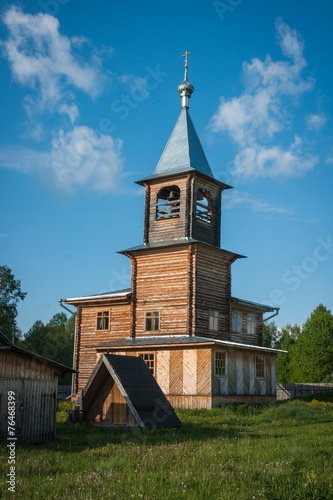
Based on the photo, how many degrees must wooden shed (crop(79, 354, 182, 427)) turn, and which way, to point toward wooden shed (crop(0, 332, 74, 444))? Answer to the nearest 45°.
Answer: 0° — it already faces it

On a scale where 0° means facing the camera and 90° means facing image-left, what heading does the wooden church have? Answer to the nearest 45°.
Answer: approximately 45°

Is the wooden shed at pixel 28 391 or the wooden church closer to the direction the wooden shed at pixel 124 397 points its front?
the wooden shed

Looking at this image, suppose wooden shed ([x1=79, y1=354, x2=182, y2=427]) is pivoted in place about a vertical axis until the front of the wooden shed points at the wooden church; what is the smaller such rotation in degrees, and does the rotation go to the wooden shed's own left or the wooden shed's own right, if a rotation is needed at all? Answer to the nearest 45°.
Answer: approximately 135° to the wooden shed's own right

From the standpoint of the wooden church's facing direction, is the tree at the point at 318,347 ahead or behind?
behind

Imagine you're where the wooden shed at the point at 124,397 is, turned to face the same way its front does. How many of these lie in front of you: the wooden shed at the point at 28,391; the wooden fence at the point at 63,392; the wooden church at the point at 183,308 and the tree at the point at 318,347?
1

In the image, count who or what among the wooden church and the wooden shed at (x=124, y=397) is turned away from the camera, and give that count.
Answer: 0

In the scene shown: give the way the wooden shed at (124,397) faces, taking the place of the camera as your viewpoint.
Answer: facing the viewer and to the left of the viewer

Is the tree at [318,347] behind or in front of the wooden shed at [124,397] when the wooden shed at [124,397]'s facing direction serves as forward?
behind
